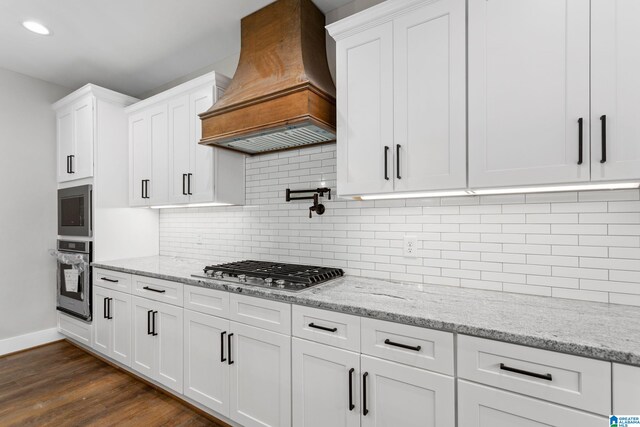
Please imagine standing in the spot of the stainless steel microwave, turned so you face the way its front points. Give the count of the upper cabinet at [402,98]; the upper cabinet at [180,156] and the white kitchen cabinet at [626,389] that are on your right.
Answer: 0

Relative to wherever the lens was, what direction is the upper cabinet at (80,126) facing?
facing the viewer and to the left of the viewer

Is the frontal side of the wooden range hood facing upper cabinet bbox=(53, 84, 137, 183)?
no

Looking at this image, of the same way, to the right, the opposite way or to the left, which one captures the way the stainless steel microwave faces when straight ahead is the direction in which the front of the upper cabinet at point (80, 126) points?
the same way

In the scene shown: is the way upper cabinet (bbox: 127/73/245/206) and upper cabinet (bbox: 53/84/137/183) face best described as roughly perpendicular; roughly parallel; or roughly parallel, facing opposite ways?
roughly parallel

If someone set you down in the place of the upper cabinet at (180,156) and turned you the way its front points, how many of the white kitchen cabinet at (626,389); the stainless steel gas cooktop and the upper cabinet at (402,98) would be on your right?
0

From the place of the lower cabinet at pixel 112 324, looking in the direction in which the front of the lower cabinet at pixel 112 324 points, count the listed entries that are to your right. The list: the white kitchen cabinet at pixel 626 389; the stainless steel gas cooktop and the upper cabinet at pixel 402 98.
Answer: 0

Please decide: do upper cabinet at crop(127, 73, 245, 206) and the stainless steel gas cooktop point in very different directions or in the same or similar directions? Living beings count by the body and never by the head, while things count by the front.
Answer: same or similar directions

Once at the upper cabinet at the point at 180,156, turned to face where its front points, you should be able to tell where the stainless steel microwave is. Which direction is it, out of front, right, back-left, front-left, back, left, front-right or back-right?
right

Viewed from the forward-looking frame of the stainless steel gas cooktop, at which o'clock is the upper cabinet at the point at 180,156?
The upper cabinet is roughly at 3 o'clock from the stainless steel gas cooktop.

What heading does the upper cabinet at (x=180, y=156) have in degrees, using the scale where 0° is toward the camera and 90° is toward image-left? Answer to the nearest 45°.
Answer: approximately 45°

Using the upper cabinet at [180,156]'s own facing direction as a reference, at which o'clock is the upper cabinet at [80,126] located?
the upper cabinet at [80,126] is roughly at 3 o'clock from the upper cabinet at [180,156].

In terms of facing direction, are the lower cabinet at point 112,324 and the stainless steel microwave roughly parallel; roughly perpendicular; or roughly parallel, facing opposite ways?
roughly parallel

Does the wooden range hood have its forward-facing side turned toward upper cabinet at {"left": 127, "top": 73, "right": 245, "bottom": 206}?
no

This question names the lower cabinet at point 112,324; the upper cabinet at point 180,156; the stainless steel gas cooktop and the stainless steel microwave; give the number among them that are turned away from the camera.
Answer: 0

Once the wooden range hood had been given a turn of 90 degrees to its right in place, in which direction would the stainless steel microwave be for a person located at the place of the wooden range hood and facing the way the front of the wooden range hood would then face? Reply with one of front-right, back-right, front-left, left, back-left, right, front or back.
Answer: front

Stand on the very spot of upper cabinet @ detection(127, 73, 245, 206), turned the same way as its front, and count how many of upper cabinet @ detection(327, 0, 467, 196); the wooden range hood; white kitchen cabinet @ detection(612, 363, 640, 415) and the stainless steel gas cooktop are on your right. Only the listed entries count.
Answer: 0

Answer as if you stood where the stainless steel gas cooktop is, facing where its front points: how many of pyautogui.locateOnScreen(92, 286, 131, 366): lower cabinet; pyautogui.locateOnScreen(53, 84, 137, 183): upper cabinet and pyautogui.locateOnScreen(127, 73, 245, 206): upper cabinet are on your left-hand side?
0

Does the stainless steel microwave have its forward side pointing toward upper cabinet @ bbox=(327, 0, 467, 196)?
no
